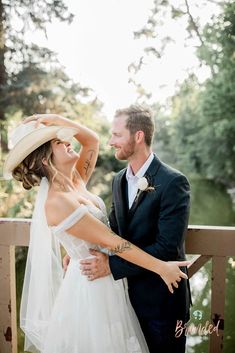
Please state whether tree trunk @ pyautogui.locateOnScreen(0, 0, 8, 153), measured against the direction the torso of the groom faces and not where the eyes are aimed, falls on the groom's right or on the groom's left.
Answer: on the groom's right

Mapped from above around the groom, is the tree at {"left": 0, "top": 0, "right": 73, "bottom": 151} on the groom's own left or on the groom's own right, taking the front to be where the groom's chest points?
on the groom's own right

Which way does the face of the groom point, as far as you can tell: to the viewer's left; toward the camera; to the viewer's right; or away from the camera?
to the viewer's left

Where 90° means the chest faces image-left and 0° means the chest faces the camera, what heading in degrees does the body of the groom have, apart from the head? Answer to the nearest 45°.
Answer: approximately 45°

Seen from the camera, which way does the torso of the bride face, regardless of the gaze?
to the viewer's right
